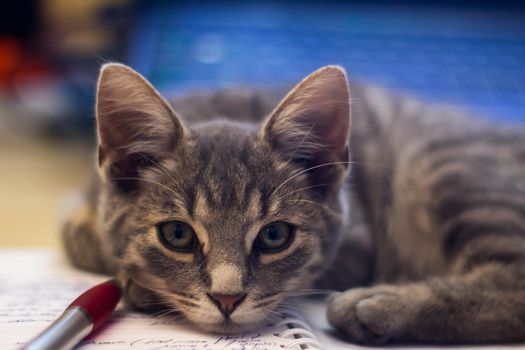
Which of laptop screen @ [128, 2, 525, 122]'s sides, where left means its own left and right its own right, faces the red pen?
front

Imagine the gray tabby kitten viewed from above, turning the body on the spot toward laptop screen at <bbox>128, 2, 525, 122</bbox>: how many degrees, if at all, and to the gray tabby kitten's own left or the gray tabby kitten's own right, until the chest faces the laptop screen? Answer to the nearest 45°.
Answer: approximately 135° to the gray tabby kitten's own right

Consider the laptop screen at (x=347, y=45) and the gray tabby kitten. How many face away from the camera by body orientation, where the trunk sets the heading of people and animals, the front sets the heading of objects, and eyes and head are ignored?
0

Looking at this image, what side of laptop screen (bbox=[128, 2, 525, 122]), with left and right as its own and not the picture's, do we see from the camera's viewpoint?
front

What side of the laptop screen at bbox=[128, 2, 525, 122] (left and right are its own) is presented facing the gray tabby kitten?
front

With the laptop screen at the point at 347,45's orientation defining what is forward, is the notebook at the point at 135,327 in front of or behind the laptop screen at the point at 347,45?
in front

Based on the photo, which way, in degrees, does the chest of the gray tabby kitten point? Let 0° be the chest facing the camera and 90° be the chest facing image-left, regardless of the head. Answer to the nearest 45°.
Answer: approximately 45°
